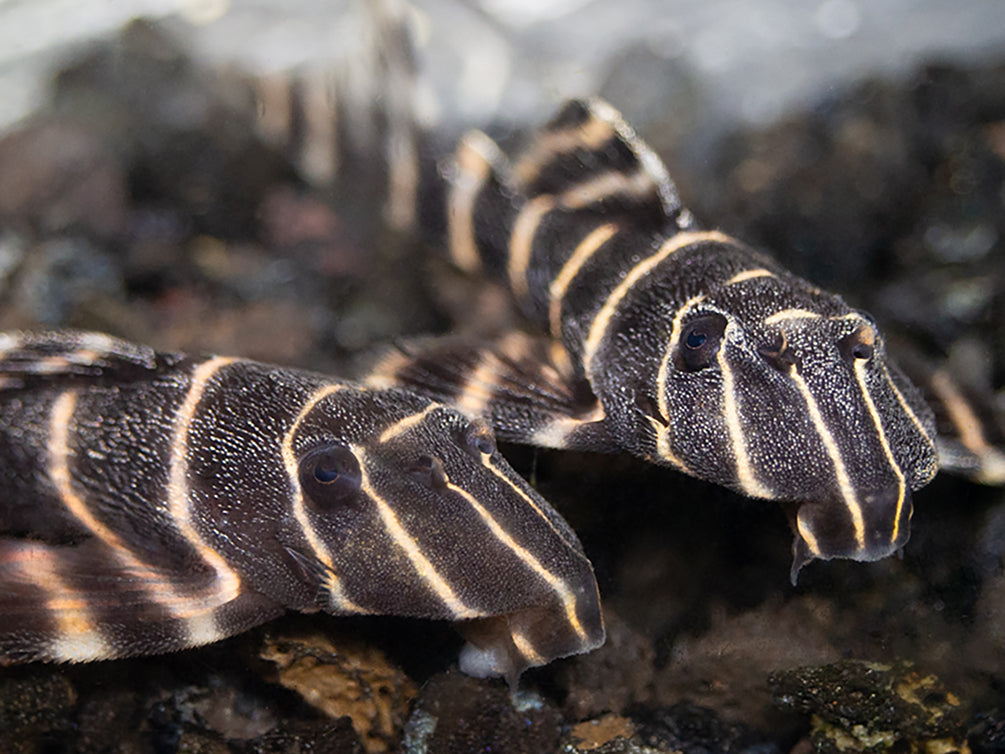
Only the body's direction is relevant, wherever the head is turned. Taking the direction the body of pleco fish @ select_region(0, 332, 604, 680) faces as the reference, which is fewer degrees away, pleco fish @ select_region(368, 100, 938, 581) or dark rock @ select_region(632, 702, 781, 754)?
the dark rock

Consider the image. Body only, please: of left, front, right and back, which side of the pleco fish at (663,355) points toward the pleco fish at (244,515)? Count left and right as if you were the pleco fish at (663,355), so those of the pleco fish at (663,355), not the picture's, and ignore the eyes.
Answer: right

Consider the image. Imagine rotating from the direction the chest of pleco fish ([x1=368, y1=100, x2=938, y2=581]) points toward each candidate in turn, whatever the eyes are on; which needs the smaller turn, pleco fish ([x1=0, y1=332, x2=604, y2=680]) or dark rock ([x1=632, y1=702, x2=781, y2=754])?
the dark rock

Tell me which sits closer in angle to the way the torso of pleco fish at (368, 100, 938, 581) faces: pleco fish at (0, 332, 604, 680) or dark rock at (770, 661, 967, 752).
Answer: the dark rock

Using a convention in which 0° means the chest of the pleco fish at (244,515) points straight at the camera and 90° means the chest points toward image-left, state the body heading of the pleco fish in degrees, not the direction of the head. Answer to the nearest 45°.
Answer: approximately 315°

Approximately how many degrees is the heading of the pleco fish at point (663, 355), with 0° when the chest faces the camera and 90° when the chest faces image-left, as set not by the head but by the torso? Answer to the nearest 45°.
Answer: approximately 315°
